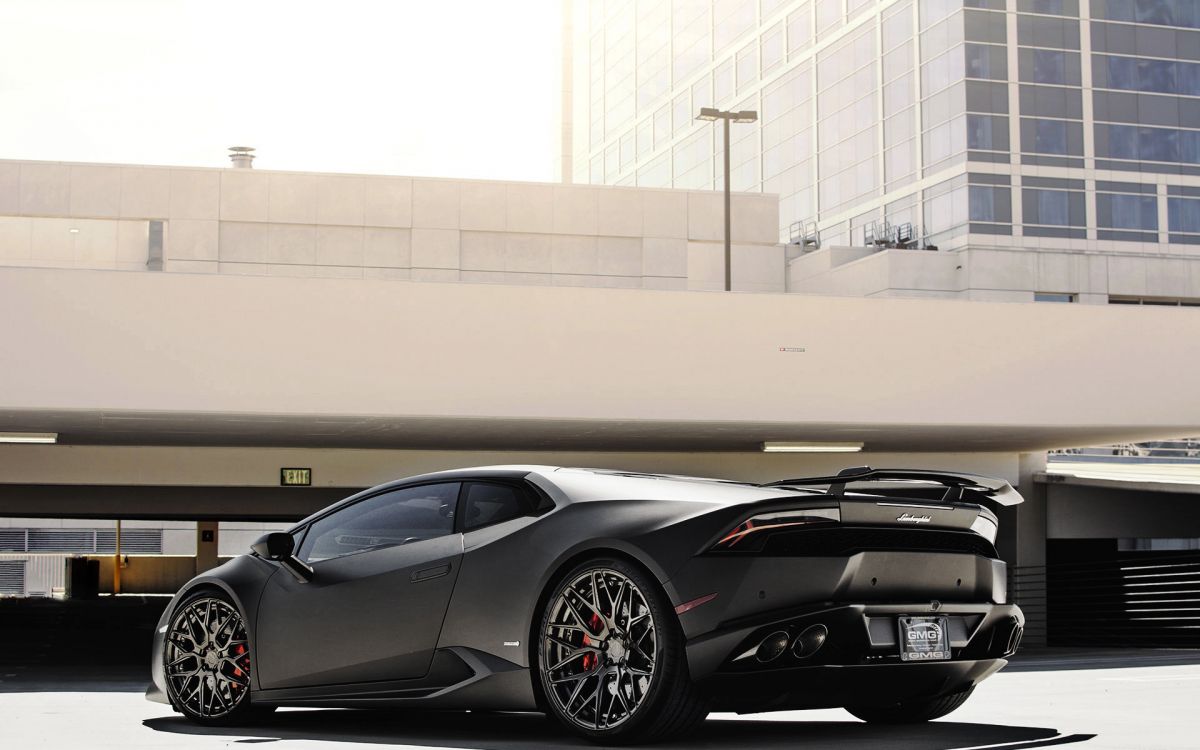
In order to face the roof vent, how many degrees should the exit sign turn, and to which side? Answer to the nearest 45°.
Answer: approximately 180°

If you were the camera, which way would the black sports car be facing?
facing away from the viewer and to the left of the viewer

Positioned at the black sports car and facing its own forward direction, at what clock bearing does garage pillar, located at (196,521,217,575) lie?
The garage pillar is roughly at 1 o'clock from the black sports car.

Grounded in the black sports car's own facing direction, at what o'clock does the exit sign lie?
The exit sign is roughly at 1 o'clock from the black sports car.

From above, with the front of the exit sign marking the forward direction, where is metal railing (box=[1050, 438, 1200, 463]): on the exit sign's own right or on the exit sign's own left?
on the exit sign's own left

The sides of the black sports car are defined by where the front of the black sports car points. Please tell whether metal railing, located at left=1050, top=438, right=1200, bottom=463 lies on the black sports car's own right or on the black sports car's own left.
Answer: on the black sports car's own right

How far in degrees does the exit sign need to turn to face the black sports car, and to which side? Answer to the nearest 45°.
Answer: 0° — it already faces it

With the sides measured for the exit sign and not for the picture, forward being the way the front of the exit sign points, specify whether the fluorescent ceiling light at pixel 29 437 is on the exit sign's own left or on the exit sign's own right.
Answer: on the exit sign's own right

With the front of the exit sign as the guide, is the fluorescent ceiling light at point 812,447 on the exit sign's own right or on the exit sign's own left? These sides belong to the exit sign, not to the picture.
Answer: on the exit sign's own left

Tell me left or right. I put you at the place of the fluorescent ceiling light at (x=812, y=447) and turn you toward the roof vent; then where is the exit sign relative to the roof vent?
left

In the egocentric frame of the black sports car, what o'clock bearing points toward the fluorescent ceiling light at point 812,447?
The fluorescent ceiling light is roughly at 2 o'clock from the black sports car.

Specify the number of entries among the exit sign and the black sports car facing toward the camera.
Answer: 1
